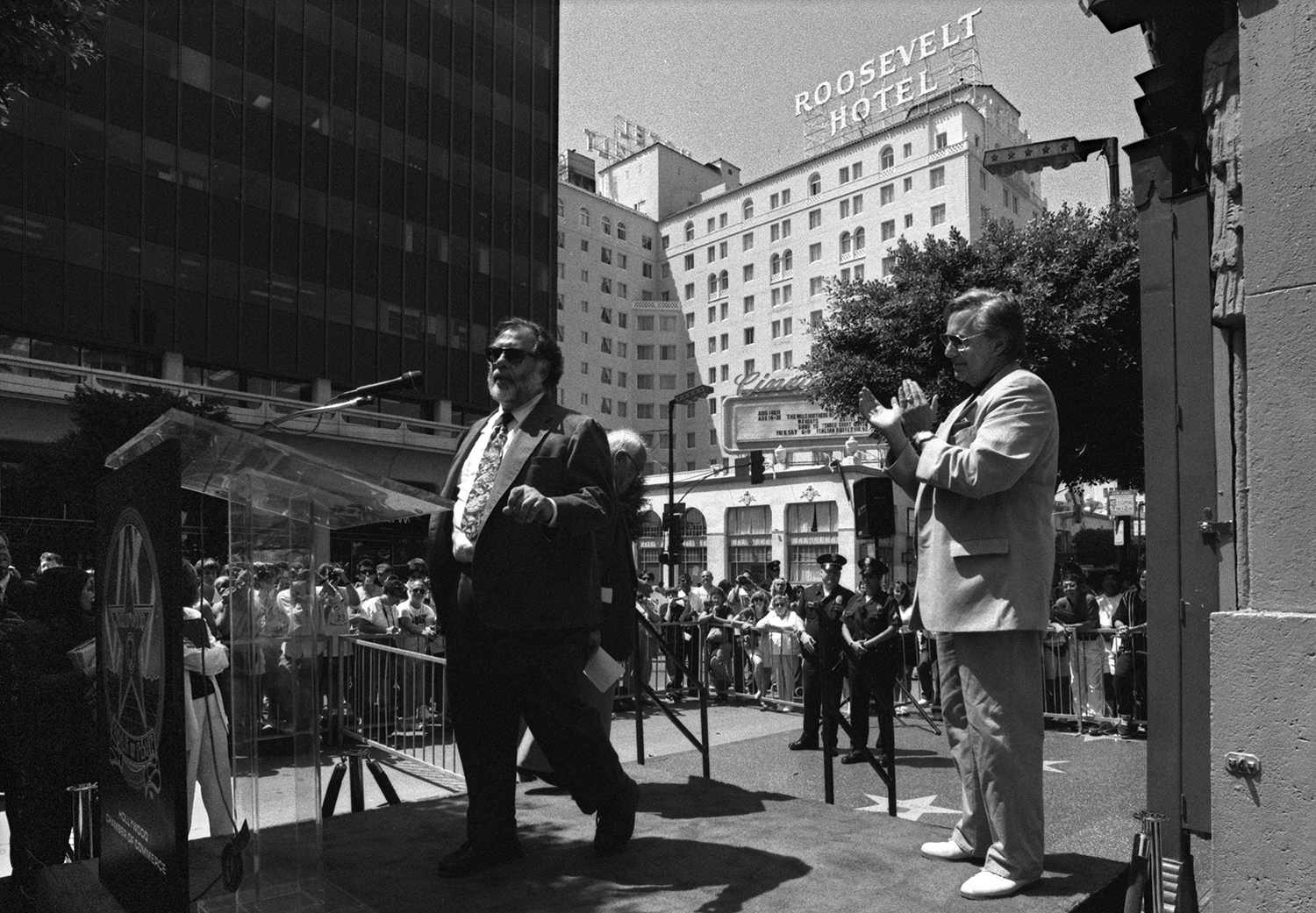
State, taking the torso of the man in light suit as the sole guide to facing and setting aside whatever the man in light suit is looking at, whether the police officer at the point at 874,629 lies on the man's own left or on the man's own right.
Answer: on the man's own right

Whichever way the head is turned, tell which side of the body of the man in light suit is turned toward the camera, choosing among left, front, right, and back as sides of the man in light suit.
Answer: left

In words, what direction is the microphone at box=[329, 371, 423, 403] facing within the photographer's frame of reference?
facing to the right of the viewer

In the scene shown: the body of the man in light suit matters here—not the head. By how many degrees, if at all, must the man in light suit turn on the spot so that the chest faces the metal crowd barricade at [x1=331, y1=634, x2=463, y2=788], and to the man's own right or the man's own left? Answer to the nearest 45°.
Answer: approximately 45° to the man's own right

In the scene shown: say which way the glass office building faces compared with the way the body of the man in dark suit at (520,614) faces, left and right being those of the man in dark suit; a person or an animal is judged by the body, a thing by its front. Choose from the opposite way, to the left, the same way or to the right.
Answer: to the left

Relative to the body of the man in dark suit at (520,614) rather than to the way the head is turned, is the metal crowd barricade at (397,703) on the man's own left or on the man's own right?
on the man's own right
